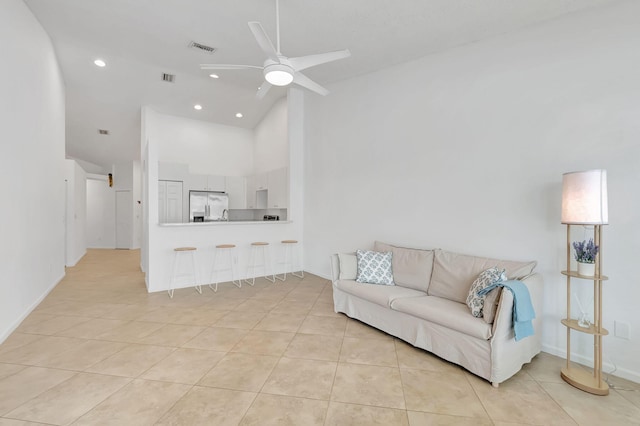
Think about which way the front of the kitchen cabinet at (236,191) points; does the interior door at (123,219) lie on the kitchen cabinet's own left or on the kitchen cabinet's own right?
on the kitchen cabinet's own right

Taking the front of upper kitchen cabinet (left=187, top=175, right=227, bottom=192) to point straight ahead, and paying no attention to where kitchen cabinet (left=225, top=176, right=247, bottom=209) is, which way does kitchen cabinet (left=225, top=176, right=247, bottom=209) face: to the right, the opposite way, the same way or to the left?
the same way

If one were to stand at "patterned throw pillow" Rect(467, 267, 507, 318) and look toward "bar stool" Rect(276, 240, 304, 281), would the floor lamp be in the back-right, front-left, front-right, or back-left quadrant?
back-right

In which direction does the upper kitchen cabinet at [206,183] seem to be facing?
toward the camera

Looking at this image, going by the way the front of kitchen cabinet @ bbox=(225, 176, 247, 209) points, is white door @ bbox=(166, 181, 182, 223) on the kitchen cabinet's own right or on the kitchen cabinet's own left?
on the kitchen cabinet's own right

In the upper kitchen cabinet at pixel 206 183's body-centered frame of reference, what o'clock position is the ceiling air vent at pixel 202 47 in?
The ceiling air vent is roughly at 12 o'clock from the upper kitchen cabinet.

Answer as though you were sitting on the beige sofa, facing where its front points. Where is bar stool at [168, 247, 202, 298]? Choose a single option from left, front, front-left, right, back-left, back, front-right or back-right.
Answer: front-right

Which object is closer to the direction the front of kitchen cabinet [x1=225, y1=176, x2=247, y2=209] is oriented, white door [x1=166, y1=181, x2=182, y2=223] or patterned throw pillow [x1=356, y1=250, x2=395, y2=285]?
the patterned throw pillow

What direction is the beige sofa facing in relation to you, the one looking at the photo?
facing the viewer and to the left of the viewer

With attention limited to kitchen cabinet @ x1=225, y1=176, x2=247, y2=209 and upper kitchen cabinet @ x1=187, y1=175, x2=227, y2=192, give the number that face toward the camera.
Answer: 2

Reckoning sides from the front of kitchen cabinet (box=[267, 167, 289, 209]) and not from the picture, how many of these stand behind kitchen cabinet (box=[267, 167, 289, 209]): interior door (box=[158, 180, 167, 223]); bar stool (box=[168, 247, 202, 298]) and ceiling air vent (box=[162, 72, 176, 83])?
0

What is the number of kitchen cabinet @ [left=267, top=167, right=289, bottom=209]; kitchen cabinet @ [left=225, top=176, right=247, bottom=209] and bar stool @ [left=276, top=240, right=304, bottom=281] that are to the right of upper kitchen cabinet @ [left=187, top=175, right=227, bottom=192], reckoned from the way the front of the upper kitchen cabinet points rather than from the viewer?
0

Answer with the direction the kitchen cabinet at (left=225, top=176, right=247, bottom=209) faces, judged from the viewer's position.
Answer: facing the viewer

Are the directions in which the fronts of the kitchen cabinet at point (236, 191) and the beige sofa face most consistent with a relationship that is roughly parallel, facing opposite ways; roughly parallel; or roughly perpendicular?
roughly perpendicular
